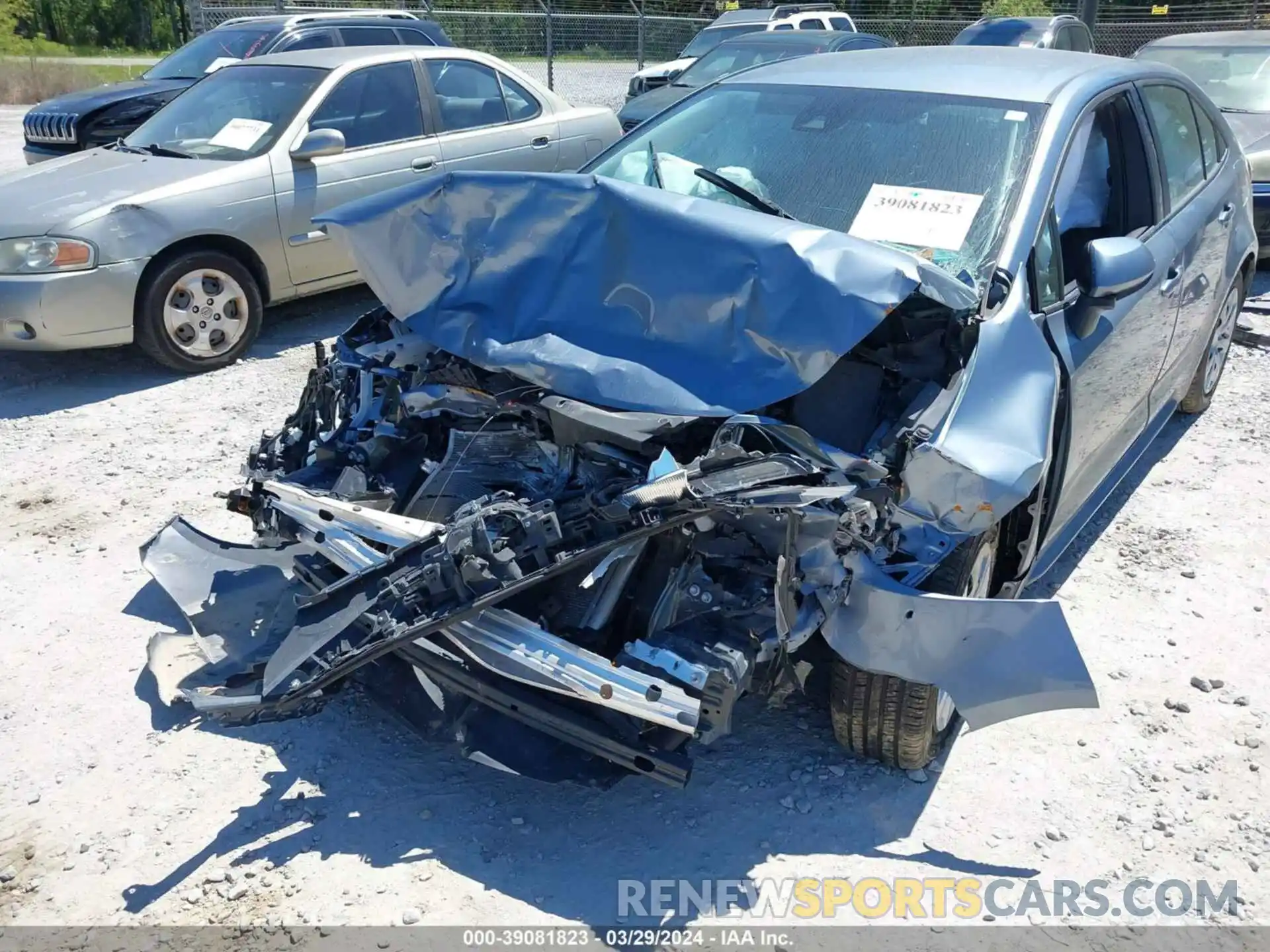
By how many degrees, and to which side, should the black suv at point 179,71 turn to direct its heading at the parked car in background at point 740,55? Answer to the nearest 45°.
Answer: approximately 135° to its left

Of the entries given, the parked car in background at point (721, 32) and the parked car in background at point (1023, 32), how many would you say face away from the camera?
0

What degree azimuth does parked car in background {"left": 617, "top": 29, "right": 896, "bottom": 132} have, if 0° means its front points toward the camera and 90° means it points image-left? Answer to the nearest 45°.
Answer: approximately 45°

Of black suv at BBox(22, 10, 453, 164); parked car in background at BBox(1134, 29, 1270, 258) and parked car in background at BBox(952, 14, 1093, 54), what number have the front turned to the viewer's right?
0

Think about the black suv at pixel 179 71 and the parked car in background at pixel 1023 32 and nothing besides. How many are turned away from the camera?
0

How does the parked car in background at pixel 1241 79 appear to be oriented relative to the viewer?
toward the camera

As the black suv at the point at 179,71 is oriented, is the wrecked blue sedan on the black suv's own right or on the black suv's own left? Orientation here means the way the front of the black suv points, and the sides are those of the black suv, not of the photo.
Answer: on the black suv's own left

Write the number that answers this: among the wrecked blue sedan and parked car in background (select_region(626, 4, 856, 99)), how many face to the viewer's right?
0

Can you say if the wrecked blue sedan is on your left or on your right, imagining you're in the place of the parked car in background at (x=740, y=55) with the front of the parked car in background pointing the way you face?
on your left

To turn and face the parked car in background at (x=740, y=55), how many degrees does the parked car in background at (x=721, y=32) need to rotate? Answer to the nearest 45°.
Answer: approximately 45° to its left
